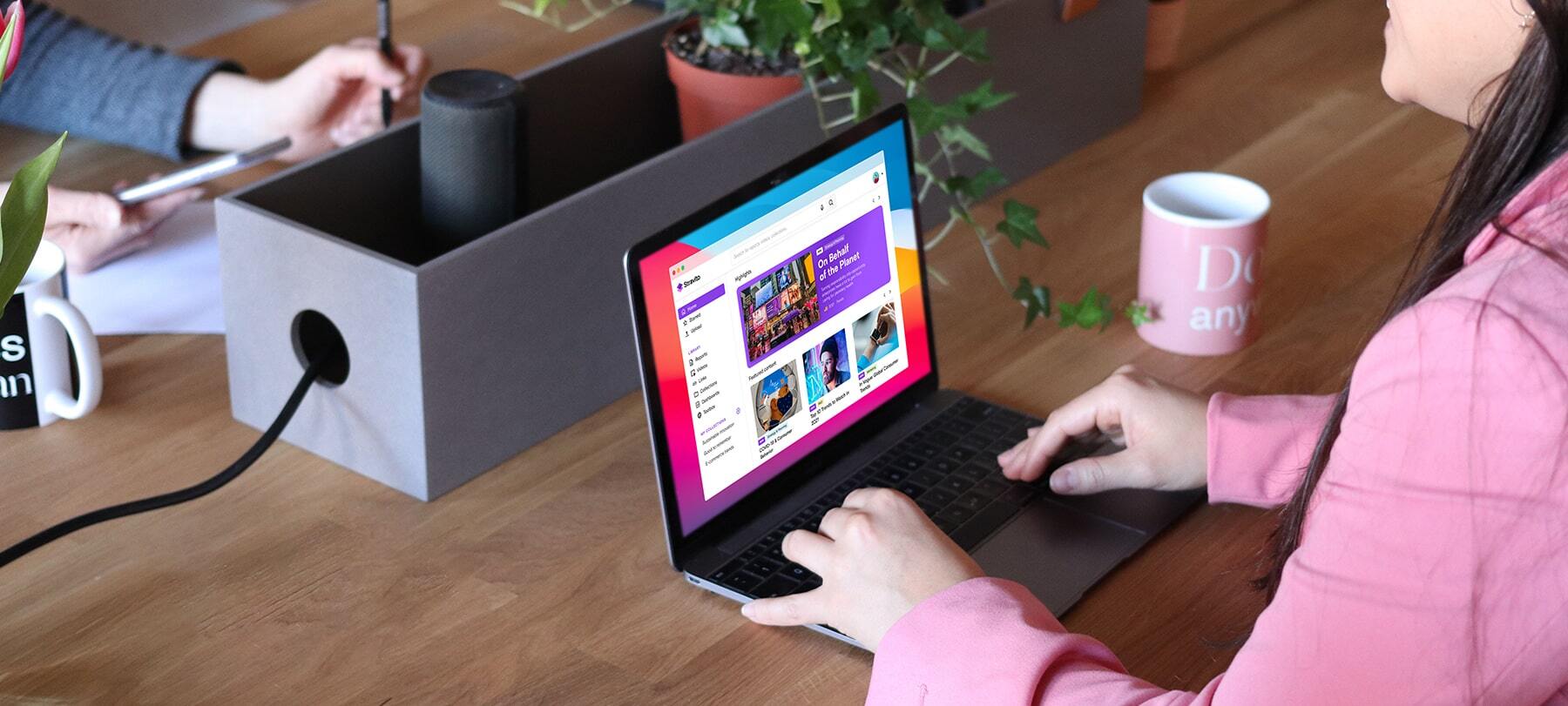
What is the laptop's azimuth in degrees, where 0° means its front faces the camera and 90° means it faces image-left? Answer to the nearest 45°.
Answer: approximately 315°

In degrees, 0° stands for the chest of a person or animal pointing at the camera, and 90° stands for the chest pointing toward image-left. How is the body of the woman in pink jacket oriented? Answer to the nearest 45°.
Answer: approximately 90°

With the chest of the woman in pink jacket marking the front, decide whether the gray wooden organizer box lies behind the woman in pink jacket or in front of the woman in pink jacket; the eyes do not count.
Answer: in front

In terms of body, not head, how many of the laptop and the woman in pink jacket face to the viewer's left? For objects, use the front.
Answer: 1
